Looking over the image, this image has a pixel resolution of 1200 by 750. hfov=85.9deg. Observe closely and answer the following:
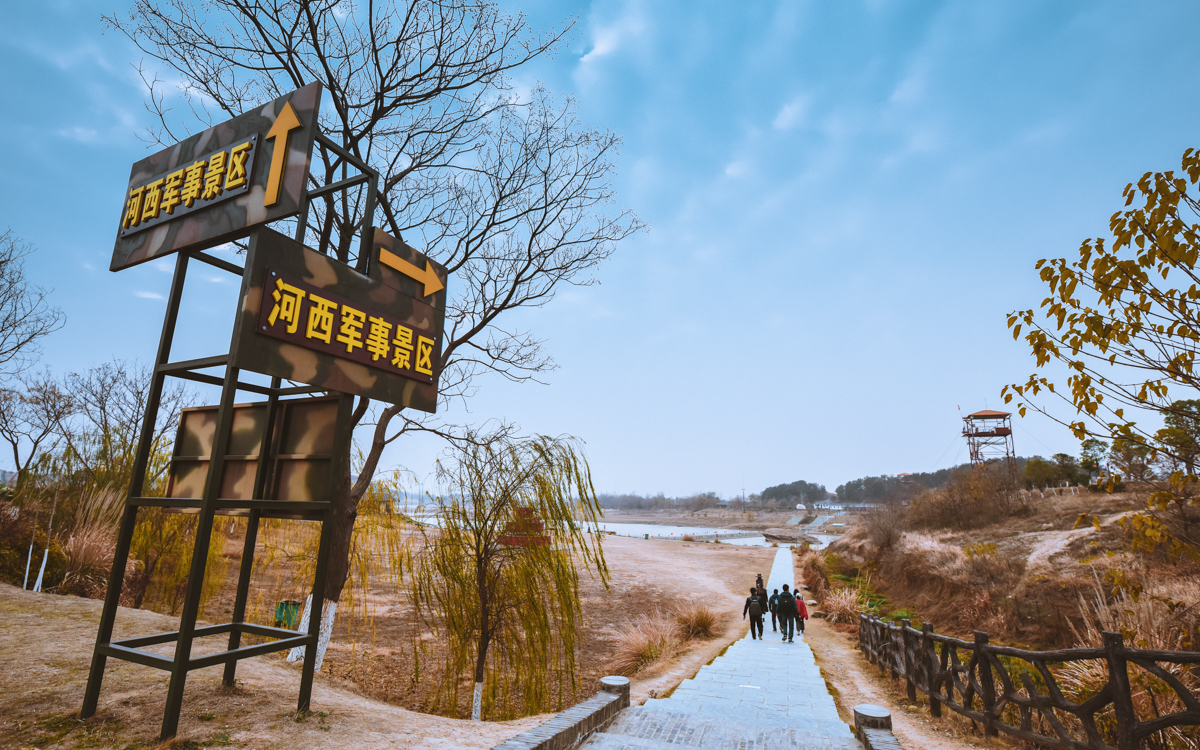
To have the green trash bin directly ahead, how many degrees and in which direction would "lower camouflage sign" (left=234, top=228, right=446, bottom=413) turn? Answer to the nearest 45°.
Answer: approximately 135° to its left

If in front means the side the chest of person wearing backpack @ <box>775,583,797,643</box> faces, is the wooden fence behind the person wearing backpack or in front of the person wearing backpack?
behind

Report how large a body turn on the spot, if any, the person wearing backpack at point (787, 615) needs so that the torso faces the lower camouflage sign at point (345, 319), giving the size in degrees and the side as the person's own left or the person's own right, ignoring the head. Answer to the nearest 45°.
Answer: approximately 180°

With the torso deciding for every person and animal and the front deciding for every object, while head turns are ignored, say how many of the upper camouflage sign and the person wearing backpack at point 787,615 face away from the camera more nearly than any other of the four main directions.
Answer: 1

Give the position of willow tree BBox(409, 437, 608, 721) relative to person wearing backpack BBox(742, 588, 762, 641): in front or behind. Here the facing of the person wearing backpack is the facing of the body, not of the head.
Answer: behind

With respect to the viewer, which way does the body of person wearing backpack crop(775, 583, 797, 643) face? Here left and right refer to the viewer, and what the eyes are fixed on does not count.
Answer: facing away from the viewer

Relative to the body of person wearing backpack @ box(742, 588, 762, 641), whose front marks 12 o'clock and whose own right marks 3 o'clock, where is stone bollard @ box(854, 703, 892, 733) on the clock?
The stone bollard is roughly at 6 o'clock from the person wearing backpack.

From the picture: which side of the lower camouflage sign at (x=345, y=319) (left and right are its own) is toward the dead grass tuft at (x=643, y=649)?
left

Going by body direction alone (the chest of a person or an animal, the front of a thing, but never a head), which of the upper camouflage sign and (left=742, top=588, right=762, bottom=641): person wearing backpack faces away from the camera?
the person wearing backpack

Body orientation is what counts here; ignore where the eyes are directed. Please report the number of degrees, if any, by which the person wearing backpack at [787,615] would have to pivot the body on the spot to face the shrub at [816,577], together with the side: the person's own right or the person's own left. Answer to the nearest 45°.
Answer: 0° — they already face it

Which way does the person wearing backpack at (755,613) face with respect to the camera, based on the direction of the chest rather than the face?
away from the camera

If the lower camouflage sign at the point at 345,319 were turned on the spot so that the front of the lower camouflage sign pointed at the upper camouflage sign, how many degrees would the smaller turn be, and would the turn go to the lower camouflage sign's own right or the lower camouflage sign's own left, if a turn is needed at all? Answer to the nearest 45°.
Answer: approximately 135° to the lower camouflage sign's own right

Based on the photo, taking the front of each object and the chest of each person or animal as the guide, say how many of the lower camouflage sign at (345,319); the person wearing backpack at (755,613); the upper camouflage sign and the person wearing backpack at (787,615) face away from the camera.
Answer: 2

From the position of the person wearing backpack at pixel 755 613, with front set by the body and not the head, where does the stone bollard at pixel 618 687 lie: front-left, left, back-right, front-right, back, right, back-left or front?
back

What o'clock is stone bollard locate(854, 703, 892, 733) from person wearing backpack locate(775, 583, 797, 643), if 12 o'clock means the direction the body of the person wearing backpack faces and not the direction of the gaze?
The stone bollard is roughly at 6 o'clock from the person wearing backpack.

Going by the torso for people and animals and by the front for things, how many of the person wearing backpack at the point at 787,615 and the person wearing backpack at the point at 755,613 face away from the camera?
2

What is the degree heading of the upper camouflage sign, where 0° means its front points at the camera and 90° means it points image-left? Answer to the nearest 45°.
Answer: approximately 45°

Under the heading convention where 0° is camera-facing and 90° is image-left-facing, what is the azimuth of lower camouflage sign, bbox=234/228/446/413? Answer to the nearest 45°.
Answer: approximately 315°
